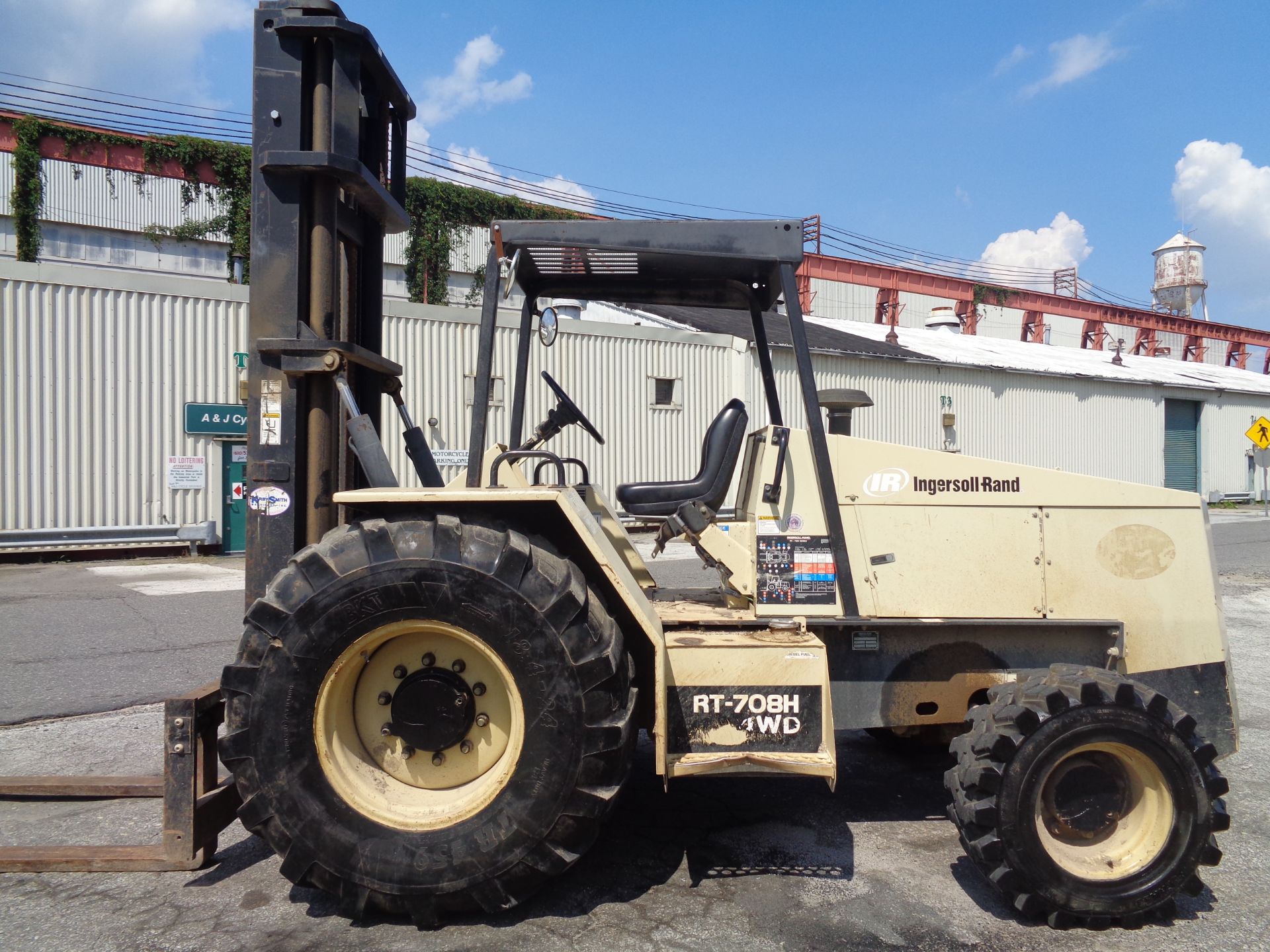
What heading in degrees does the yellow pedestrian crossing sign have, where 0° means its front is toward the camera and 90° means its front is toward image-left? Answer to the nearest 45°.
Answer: approximately 0°

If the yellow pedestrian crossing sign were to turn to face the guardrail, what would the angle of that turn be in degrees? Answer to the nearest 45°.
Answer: approximately 45° to its right

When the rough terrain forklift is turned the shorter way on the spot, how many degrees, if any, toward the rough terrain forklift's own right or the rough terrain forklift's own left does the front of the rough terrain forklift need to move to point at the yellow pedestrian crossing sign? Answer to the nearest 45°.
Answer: approximately 135° to the rough terrain forklift's own right

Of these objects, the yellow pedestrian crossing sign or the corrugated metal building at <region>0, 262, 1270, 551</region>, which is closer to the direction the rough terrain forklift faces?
the corrugated metal building

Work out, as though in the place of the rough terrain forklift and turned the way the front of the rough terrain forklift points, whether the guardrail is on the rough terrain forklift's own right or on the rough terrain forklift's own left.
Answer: on the rough terrain forklift's own right

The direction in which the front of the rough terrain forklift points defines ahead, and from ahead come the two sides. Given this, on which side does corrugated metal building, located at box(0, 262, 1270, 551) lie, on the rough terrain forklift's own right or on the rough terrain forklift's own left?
on the rough terrain forklift's own right

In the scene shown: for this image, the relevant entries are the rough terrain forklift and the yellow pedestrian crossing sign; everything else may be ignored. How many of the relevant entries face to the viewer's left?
1

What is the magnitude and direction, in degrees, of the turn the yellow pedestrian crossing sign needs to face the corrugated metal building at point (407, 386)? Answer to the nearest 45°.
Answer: approximately 45° to its right

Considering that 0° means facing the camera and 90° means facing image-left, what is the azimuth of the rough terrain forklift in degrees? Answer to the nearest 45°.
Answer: approximately 90°

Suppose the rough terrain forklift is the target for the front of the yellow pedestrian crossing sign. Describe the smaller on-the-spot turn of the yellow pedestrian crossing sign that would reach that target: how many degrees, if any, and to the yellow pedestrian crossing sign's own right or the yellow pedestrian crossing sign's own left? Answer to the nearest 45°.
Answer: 0° — it already faces it
